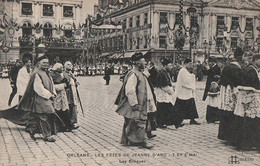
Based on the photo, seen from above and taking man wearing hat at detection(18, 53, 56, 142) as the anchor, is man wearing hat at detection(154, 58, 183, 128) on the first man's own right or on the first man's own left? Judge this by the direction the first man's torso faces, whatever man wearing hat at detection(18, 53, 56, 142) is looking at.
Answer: on the first man's own left

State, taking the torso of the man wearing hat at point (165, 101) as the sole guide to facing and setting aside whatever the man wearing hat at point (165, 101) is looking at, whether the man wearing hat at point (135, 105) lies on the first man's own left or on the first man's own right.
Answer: on the first man's own right

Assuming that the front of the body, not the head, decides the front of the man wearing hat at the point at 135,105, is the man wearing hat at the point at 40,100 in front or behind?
behind
